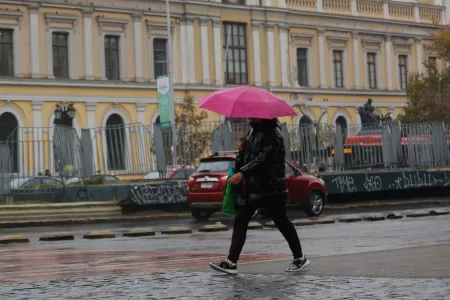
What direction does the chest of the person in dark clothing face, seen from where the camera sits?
to the viewer's left

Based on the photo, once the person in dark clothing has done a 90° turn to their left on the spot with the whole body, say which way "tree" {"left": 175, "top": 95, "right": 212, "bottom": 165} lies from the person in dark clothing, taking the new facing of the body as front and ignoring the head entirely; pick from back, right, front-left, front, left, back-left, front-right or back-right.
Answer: back

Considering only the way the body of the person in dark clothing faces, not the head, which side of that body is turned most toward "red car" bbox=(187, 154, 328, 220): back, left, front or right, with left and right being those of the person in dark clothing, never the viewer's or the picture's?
right

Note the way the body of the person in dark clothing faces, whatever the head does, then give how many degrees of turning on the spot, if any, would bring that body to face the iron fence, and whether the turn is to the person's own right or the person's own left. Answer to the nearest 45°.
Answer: approximately 90° to the person's own right
